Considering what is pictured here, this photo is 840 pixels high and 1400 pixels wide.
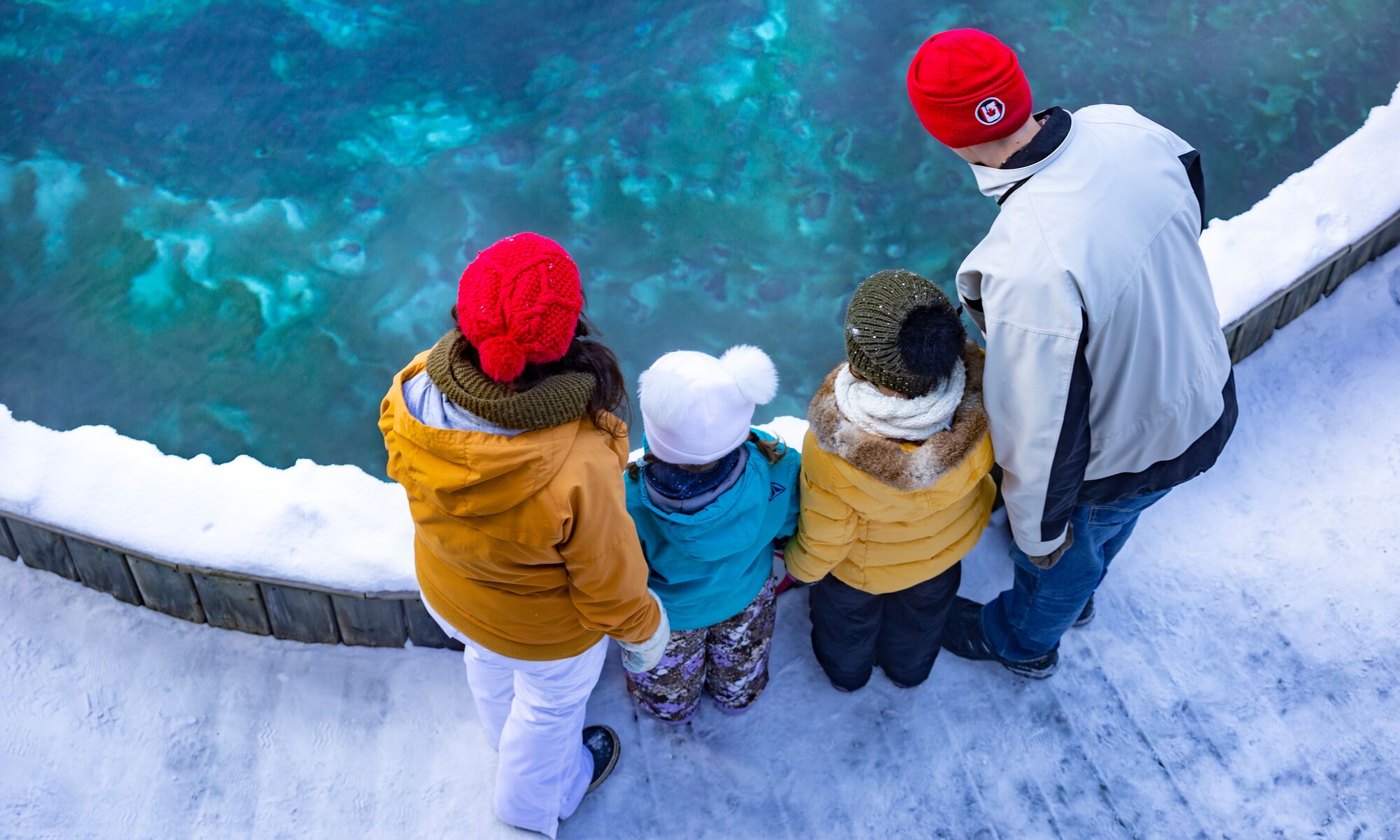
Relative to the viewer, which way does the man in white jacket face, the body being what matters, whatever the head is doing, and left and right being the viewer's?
facing away from the viewer and to the left of the viewer

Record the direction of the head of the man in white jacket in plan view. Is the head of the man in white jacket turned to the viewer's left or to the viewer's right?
to the viewer's left

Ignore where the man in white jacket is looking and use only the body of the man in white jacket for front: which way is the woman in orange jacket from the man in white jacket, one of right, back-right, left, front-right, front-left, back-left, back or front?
left

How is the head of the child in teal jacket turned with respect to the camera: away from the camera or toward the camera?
away from the camera

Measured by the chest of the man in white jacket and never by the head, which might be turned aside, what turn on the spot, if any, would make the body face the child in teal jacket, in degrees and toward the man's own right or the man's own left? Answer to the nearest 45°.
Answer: approximately 90° to the man's own left
